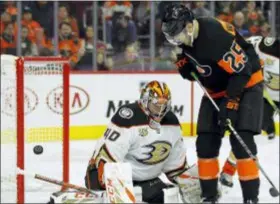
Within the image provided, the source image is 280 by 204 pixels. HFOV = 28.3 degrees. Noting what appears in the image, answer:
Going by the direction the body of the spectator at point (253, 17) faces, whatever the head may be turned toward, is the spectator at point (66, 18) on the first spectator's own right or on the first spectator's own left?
on the first spectator's own right

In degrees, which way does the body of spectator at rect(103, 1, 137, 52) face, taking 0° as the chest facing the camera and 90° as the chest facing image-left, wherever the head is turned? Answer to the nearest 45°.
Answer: approximately 0°

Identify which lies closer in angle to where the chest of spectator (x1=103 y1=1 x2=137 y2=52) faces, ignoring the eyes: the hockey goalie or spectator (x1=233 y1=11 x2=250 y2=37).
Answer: the hockey goalie

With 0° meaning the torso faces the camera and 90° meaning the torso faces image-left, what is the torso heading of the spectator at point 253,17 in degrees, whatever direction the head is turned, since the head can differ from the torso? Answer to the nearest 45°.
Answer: approximately 0°

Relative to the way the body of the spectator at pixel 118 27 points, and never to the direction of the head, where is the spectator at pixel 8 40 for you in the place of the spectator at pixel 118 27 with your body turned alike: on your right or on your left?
on your right

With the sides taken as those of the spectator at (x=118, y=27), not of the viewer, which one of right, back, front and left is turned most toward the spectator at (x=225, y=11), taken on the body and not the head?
left

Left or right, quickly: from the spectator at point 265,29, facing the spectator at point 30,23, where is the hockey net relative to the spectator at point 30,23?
left

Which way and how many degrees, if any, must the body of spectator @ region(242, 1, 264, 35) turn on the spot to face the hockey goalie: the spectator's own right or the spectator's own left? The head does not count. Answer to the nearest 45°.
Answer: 0° — they already face them

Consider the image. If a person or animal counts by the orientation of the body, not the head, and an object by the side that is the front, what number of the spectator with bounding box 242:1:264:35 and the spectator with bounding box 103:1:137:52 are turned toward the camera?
2

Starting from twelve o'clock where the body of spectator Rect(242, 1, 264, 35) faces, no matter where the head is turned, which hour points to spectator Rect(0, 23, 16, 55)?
spectator Rect(0, 23, 16, 55) is roughly at 2 o'clock from spectator Rect(242, 1, 264, 35).

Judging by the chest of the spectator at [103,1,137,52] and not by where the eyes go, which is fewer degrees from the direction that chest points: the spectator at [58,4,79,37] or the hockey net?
the hockey net
